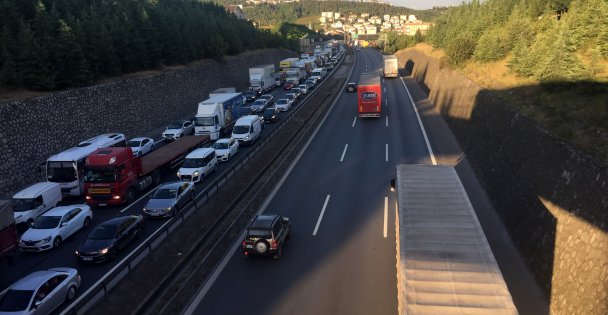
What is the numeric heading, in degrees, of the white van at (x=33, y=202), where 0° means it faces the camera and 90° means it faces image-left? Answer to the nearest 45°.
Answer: approximately 45°

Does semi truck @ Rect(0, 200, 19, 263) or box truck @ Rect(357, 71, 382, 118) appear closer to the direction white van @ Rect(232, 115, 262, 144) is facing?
the semi truck

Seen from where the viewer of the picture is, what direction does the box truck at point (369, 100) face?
facing away from the viewer

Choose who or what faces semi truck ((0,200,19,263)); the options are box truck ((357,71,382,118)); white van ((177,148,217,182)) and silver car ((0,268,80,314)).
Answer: the white van

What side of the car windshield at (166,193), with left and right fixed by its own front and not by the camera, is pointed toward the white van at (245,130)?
back

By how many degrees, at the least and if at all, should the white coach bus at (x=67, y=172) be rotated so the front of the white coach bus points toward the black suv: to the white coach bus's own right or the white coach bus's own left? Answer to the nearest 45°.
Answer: approximately 90° to the white coach bus's own left

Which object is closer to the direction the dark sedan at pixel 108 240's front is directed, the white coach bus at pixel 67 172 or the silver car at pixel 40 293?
the silver car

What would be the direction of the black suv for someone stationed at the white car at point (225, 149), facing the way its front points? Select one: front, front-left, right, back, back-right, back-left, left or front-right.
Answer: front-left

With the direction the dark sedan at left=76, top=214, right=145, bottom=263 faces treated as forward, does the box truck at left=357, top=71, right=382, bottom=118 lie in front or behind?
behind

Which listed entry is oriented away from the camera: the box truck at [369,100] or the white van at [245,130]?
the box truck

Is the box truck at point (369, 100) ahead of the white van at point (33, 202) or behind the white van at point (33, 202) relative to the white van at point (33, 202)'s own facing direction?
behind

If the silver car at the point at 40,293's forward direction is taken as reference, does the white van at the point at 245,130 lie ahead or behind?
behind

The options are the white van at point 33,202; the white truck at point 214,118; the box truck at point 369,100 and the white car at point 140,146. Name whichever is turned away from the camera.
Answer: the box truck

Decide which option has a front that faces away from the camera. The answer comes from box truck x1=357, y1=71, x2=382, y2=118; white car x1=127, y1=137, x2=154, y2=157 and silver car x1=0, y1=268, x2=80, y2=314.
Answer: the box truck

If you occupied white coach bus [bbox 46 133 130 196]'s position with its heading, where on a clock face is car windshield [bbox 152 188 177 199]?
The car windshield is roughly at 9 o'clock from the white coach bus.
